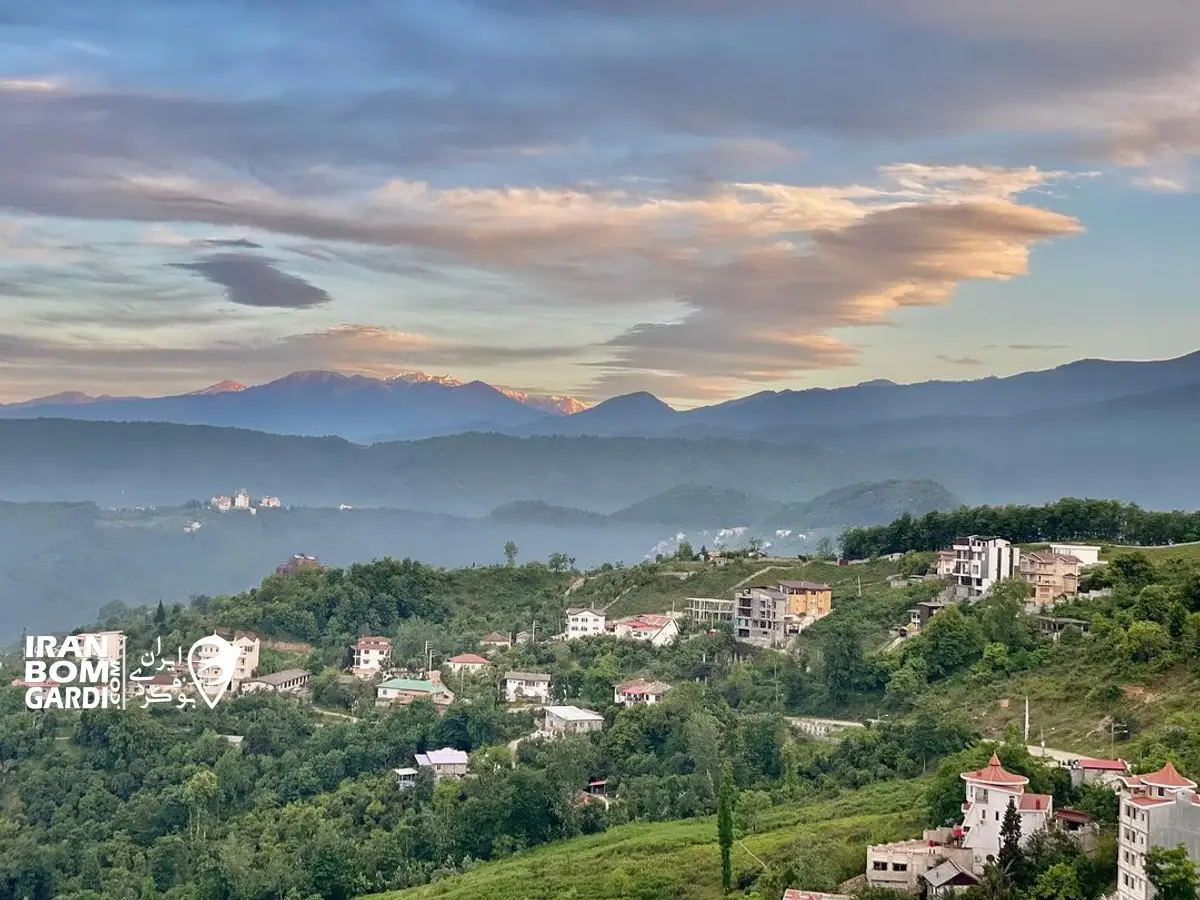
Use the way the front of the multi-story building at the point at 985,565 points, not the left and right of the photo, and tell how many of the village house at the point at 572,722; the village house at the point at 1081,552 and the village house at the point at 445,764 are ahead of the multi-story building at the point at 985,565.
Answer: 2

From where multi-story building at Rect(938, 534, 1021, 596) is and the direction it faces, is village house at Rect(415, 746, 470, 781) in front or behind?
in front

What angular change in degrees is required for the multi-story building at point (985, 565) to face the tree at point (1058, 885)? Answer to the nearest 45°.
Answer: approximately 45° to its left

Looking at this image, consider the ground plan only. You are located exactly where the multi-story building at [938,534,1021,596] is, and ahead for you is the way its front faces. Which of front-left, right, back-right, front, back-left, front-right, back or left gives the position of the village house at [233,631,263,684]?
front-right

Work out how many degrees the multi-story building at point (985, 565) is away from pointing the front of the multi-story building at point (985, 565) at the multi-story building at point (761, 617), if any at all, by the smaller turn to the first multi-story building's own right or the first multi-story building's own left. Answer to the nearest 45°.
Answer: approximately 45° to the first multi-story building's own right

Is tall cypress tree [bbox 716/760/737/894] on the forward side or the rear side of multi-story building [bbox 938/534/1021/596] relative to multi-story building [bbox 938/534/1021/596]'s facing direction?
on the forward side

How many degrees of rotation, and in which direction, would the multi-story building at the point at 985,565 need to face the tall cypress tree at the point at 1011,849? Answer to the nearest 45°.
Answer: approximately 45° to its left

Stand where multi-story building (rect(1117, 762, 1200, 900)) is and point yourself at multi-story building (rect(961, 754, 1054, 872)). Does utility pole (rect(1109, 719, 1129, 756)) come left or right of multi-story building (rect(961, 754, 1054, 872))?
right

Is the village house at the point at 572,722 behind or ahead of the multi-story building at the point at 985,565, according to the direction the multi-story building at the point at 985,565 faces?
ahead

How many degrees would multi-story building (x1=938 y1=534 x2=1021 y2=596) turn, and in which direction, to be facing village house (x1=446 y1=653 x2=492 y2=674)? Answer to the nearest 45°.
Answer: approximately 45° to its right

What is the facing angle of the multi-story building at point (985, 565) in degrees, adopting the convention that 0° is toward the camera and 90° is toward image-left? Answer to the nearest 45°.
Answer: approximately 45°
